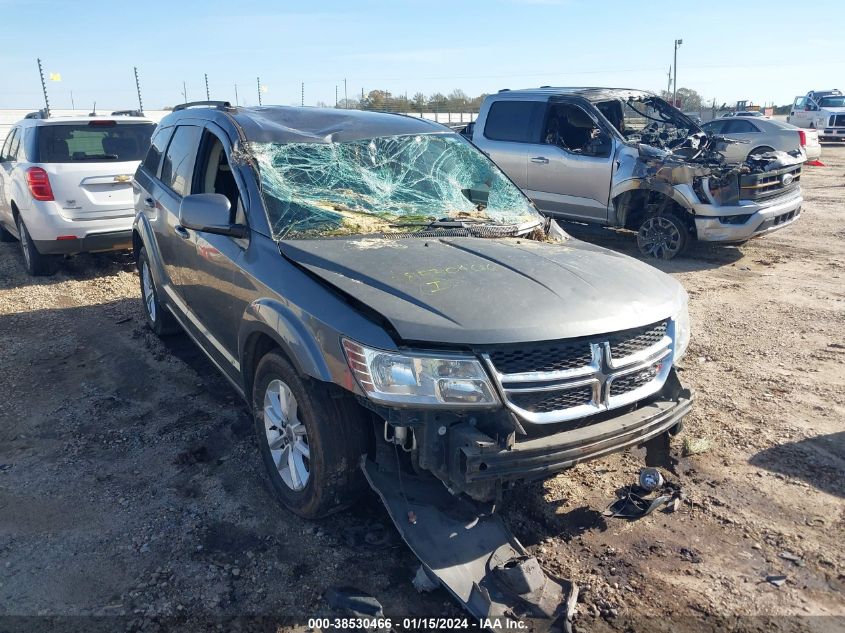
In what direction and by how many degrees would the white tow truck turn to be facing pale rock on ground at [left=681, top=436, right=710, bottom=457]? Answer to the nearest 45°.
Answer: approximately 45° to its right

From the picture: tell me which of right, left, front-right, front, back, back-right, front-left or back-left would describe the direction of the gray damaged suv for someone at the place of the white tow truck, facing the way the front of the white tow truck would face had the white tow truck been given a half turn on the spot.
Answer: back-left

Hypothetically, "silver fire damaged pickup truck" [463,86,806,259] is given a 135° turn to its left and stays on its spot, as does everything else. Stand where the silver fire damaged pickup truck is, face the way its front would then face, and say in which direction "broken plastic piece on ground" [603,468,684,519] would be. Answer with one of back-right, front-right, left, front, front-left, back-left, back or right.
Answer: back

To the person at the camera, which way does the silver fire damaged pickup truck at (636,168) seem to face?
facing the viewer and to the right of the viewer

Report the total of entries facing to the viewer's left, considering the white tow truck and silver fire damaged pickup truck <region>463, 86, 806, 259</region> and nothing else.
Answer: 0

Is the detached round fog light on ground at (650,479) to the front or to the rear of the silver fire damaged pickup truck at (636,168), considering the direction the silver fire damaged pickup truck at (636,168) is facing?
to the front

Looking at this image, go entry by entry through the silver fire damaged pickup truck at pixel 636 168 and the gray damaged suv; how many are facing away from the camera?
0

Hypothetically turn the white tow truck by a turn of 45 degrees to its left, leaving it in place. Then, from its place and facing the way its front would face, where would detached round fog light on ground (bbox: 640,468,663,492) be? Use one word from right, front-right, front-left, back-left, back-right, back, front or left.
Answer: right

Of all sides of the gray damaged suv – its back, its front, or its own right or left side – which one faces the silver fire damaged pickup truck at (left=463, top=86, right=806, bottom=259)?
left

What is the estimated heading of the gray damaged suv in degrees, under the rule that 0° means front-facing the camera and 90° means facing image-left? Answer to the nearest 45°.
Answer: approximately 315°

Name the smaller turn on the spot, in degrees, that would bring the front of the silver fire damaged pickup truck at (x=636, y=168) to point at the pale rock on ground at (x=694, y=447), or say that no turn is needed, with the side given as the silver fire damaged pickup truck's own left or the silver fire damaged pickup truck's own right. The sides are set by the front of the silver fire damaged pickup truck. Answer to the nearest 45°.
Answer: approximately 45° to the silver fire damaged pickup truck's own right
